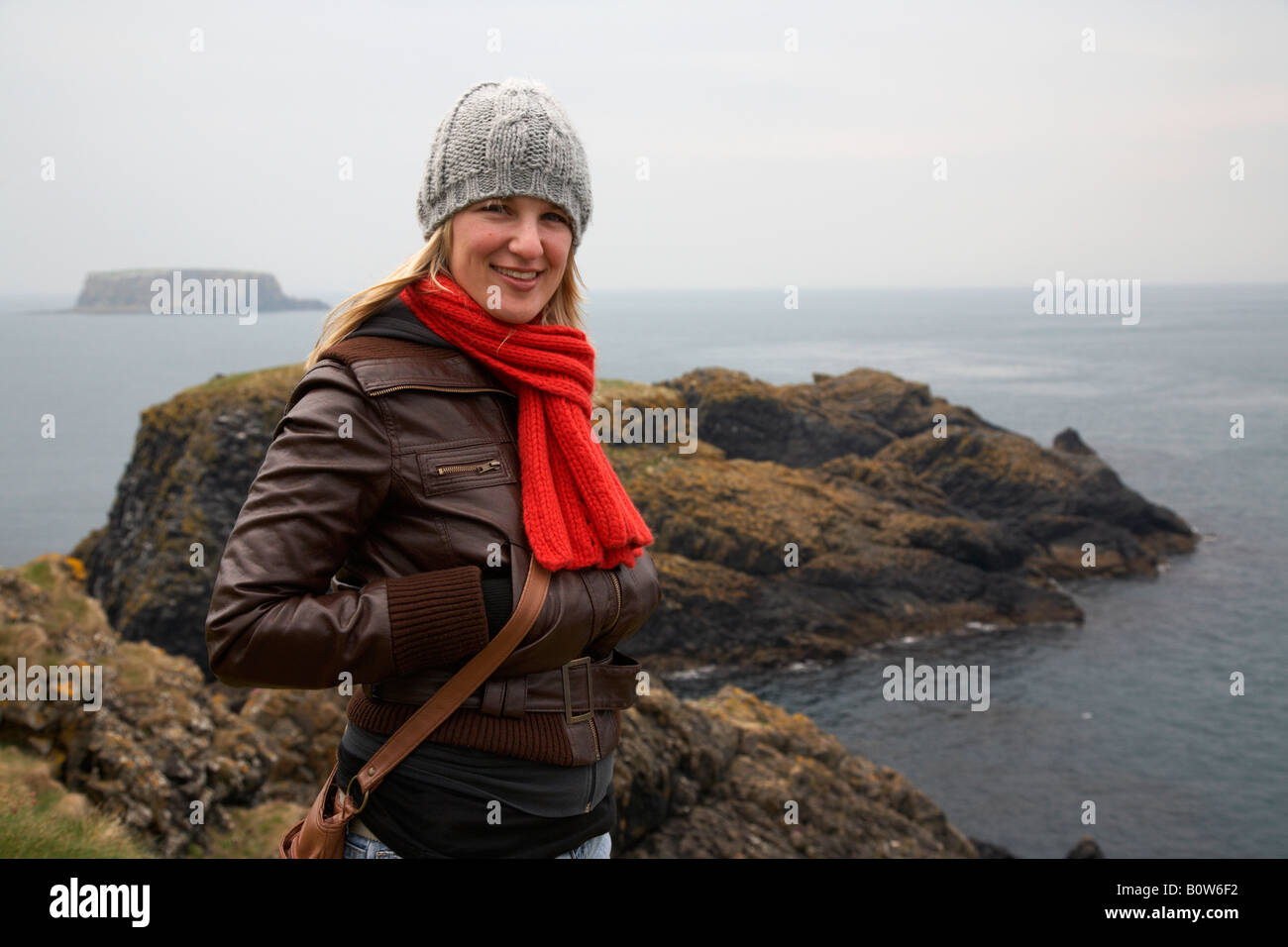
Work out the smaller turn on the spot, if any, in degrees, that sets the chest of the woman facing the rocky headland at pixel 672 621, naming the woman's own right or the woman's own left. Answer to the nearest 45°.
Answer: approximately 135° to the woman's own left

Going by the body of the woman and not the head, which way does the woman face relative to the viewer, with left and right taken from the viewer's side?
facing the viewer and to the right of the viewer

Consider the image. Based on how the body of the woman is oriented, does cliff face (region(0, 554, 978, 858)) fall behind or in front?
behind

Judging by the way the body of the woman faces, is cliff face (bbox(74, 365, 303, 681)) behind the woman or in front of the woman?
behind

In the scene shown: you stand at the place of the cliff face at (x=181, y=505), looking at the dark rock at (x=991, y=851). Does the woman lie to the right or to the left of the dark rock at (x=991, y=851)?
right

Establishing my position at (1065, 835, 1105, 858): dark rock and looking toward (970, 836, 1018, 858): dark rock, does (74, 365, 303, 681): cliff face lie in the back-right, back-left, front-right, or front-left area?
front-right

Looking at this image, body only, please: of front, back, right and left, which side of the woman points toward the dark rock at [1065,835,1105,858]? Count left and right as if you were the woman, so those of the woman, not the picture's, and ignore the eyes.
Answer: left

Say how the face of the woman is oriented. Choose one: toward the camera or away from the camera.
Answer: toward the camera
